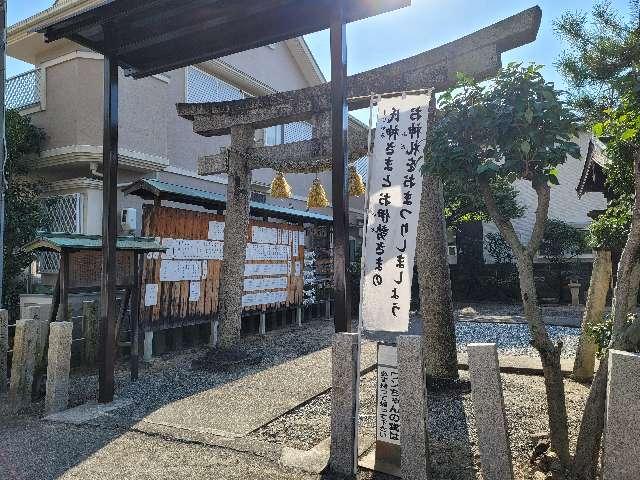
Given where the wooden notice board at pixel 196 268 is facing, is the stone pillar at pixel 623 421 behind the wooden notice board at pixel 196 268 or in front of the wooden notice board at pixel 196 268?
in front

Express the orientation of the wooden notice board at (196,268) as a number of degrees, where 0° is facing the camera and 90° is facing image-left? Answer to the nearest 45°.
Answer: approximately 315°

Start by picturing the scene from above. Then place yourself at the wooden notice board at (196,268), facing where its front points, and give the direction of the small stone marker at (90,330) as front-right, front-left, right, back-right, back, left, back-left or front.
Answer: right

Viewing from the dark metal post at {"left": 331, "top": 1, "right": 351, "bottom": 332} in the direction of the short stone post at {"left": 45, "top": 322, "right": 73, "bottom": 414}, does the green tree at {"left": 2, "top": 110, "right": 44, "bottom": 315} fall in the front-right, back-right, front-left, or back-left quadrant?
front-right

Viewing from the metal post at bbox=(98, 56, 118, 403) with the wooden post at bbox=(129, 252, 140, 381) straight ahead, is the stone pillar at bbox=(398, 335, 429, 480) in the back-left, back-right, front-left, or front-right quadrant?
back-right

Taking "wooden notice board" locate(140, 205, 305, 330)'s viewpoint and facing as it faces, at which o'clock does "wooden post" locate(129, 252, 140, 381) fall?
The wooden post is roughly at 2 o'clock from the wooden notice board.
